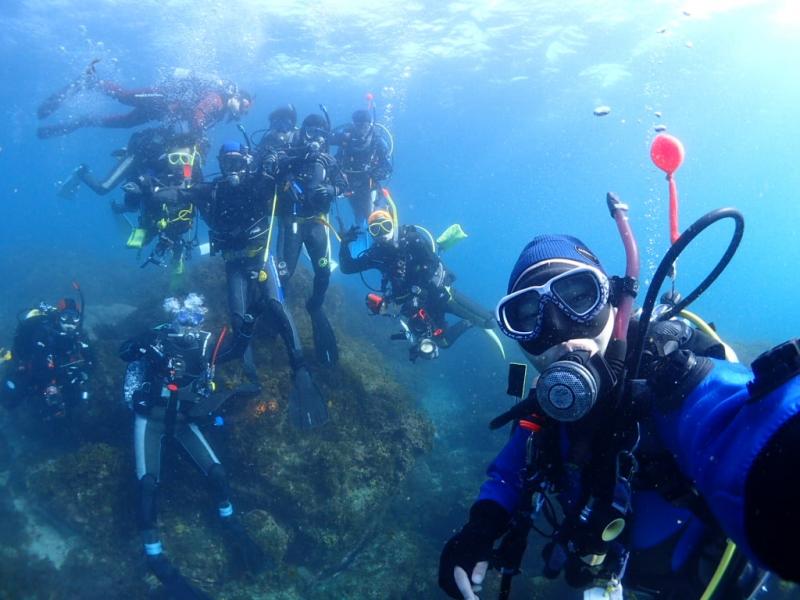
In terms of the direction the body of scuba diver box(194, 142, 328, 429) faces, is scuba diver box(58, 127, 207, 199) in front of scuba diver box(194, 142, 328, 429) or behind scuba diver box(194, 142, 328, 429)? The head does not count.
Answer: behind

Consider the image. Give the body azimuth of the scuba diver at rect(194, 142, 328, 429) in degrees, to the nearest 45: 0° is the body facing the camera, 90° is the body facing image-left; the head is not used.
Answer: approximately 0°

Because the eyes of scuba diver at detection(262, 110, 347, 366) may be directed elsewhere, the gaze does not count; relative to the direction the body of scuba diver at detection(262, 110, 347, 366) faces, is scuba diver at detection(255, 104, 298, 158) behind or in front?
behind

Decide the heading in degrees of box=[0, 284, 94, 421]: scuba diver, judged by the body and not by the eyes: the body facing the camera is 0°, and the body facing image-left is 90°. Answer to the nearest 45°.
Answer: approximately 0°

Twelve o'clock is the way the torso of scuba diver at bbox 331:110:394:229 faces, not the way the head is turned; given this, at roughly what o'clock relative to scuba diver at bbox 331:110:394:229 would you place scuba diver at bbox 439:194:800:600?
scuba diver at bbox 439:194:800:600 is roughly at 12 o'clock from scuba diver at bbox 331:110:394:229.

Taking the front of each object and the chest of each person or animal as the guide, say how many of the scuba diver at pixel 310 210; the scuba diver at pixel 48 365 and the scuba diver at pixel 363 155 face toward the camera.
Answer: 3
